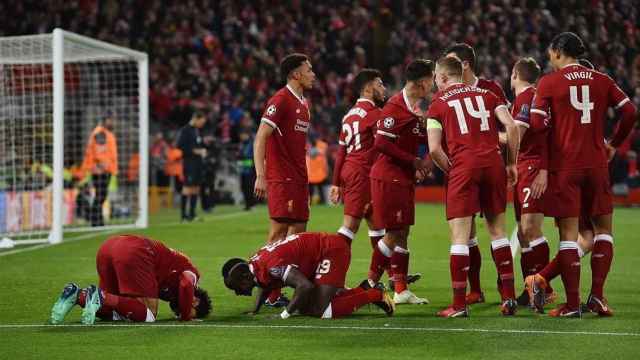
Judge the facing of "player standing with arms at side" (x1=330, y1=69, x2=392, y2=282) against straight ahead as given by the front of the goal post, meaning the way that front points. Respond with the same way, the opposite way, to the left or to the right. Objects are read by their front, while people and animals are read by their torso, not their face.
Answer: to the left

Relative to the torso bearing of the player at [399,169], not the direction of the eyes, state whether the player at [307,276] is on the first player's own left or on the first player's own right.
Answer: on the first player's own right

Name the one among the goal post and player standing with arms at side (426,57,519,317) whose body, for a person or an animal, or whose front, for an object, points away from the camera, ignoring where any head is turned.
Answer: the player standing with arms at side

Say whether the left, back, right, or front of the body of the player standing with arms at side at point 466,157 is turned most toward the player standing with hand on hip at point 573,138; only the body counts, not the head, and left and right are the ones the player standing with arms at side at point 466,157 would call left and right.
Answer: right

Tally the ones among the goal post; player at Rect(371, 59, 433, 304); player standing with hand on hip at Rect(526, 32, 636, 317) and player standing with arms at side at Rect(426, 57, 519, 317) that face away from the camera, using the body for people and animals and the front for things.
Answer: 2

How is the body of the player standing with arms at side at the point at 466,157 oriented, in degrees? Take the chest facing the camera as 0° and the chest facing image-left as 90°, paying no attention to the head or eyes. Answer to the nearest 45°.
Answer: approximately 180°

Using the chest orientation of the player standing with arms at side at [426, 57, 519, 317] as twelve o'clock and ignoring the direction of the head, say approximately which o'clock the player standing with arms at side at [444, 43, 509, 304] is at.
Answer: the player standing with arms at side at [444, 43, 509, 304] is roughly at 12 o'clock from the player standing with arms at side at [426, 57, 519, 317].

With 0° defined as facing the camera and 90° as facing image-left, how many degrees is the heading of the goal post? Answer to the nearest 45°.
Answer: approximately 315°

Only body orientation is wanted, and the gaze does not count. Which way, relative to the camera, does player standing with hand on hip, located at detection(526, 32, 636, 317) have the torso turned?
away from the camera

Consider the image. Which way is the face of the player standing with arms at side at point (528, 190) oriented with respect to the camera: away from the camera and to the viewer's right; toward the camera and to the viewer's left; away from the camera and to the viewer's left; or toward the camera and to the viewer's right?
away from the camera and to the viewer's left
